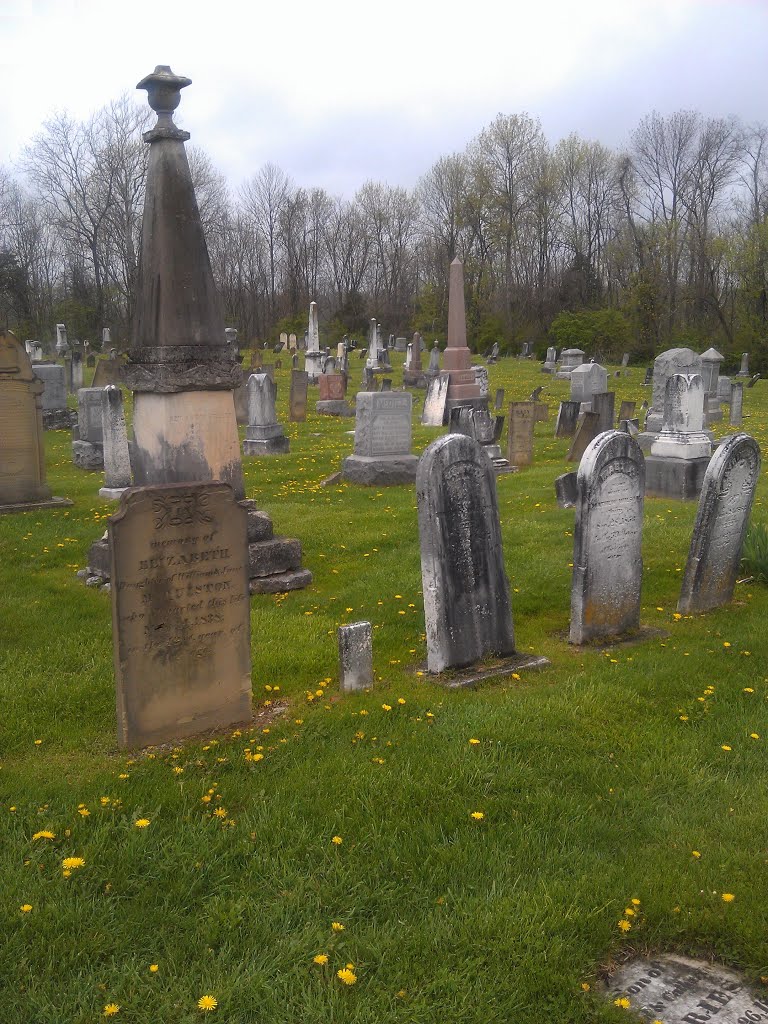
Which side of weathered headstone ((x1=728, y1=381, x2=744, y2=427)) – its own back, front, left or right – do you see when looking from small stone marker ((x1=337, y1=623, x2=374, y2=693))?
front

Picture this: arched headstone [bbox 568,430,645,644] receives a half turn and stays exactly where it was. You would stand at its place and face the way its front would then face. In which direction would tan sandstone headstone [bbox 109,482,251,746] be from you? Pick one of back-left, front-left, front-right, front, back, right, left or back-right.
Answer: left

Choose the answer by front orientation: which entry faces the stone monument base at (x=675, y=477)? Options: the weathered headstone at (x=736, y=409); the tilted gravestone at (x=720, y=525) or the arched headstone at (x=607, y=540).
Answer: the weathered headstone

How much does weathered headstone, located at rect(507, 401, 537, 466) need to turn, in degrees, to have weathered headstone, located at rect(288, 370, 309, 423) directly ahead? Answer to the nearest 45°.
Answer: approximately 135° to its right

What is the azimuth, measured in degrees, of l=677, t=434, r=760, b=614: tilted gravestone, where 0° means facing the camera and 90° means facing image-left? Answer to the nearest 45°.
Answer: approximately 315°

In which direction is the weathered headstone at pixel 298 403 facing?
toward the camera

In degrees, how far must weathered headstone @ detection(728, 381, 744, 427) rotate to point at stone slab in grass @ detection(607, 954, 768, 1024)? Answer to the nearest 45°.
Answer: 0° — it already faces it

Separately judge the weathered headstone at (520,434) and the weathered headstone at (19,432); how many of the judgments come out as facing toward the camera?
2

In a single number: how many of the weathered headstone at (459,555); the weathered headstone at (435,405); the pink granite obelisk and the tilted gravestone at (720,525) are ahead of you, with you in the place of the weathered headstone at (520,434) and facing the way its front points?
2

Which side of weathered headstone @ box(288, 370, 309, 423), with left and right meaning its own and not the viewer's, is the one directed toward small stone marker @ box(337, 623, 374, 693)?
front

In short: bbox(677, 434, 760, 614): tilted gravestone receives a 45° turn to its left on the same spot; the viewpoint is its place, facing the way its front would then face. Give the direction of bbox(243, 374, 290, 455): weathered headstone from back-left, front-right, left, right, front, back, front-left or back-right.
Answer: back-left

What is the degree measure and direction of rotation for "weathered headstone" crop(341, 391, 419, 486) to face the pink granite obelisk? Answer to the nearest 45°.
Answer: approximately 135° to its left

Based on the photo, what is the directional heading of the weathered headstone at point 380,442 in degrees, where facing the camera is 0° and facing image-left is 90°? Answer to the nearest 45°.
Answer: approximately 315°

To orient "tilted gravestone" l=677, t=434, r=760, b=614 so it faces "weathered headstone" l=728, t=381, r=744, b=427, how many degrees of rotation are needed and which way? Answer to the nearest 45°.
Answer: approximately 135° to its left

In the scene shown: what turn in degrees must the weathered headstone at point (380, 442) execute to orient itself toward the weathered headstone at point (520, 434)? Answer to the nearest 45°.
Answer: approximately 90° to its left

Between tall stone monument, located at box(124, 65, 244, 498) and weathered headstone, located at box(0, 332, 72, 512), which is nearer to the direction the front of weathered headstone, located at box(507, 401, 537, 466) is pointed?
the tall stone monument
